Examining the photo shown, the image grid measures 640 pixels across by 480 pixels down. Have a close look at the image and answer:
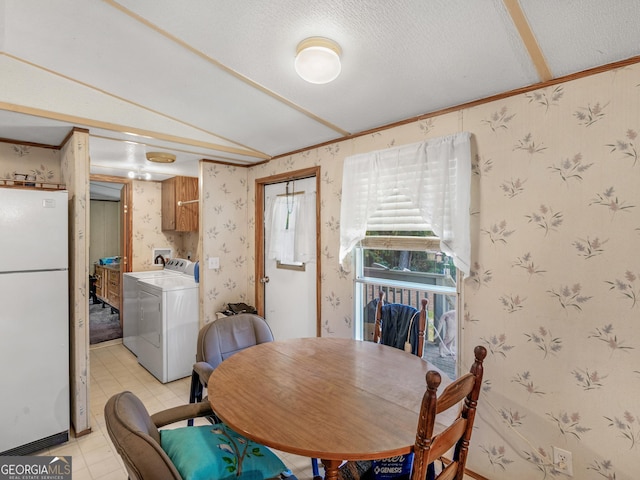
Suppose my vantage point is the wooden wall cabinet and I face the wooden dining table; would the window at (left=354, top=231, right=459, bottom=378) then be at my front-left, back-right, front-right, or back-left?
front-left

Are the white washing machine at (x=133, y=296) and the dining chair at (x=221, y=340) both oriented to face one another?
no

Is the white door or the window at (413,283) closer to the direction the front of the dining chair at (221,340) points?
the window

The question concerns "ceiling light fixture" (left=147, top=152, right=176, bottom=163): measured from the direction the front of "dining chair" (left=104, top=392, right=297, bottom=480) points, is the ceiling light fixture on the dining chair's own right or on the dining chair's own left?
on the dining chair's own left

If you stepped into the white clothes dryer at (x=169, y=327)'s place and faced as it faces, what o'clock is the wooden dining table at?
The wooden dining table is roughly at 10 o'clock from the white clothes dryer.

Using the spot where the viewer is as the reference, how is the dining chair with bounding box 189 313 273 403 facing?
facing the viewer and to the right of the viewer

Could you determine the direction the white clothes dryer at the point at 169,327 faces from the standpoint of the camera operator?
facing the viewer and to the left of the viewer

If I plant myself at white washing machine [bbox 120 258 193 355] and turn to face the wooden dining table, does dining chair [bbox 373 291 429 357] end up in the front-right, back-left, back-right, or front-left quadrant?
front-left

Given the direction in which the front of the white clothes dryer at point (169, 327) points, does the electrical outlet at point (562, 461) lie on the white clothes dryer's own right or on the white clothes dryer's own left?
on the white clothes dryer's own left

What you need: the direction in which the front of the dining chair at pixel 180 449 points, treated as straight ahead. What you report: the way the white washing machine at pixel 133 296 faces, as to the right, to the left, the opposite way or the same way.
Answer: the opposite way

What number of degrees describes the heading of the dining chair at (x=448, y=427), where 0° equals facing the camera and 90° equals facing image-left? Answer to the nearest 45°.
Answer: approximately 135°

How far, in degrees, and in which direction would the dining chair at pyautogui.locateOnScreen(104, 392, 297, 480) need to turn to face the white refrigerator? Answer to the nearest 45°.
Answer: approximately 90° to its left

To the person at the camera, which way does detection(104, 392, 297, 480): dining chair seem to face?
facing away from the viewer and to the right of the viewer

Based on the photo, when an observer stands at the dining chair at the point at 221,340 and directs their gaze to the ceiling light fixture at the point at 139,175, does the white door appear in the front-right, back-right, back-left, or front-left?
front-right

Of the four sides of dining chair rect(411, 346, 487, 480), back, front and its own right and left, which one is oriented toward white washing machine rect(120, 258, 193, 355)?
front

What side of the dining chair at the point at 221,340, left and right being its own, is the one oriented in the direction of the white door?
left

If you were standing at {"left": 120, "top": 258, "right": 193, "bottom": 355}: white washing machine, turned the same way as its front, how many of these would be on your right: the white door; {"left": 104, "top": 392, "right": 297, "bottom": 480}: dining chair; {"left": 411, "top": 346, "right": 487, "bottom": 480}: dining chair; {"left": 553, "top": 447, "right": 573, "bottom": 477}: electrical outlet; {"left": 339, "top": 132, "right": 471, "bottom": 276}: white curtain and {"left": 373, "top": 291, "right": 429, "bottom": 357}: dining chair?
0

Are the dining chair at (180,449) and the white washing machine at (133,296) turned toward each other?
no

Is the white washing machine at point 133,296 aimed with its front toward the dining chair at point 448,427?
no

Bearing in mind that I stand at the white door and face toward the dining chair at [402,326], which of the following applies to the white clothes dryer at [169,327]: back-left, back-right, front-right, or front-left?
back-right

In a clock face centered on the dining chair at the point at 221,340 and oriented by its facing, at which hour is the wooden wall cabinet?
The wooden wall cabinet is roughly at 7 o'clock from the dining chair.
